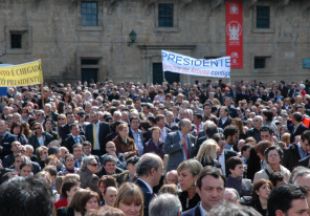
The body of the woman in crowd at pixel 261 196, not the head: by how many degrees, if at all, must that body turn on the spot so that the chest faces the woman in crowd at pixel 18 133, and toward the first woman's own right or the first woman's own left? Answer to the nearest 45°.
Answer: approximately 180°

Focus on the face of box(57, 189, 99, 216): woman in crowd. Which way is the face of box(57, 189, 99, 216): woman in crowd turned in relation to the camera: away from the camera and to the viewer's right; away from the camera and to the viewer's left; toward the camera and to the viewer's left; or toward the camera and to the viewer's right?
toward the camera and to the viewer's right

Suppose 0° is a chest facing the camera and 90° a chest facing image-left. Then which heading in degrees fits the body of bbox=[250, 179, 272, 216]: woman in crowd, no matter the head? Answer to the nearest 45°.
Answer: approximately 315°

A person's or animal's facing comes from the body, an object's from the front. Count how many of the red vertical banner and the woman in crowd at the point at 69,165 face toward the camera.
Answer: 2

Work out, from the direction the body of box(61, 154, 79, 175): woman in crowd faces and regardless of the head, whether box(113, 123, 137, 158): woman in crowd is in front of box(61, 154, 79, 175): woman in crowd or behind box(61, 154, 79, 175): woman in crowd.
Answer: behind

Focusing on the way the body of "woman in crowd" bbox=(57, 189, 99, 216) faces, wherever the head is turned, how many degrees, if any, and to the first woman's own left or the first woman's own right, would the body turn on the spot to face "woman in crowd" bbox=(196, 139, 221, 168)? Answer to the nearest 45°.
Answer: approximately 90° to the first woman's own left

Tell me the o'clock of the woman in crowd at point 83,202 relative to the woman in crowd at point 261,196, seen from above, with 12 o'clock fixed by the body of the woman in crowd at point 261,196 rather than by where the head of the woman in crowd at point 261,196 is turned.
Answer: the woman in crowd at point 83,202 is roughly at 4 o'clock from the woman in crowd at point 261,196.

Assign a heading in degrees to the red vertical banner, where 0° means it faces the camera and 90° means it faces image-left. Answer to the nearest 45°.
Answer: approximately 0°

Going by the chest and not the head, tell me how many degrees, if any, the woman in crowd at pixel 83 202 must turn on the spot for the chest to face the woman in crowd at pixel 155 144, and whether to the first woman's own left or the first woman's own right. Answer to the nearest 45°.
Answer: approximately 135° to the first woman's own left

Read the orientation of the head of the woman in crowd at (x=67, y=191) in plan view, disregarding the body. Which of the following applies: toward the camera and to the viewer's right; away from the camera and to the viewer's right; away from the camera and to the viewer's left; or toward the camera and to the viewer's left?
toward the camera and to the viewer's right
